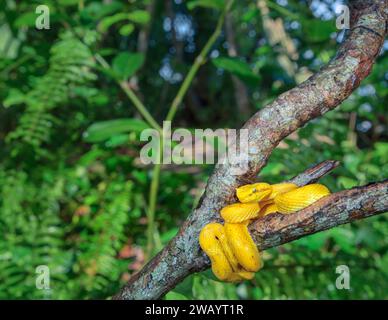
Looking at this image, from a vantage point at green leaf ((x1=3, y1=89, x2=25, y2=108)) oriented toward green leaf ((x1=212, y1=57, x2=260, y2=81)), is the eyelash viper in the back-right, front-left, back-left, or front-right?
front-right
